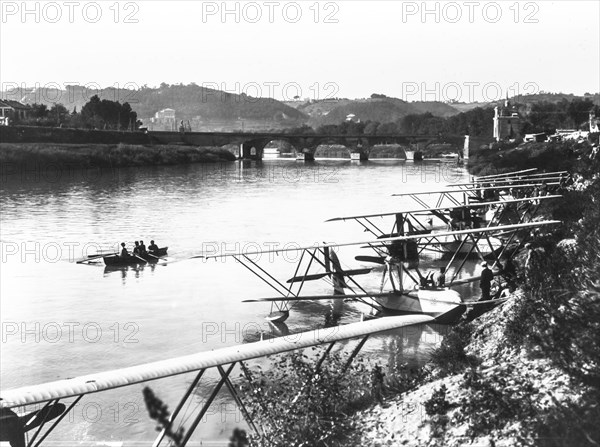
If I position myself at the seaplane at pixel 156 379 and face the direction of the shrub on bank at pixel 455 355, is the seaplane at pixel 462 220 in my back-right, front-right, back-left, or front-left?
front-left

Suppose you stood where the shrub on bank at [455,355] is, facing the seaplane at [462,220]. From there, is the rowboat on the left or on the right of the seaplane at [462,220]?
left

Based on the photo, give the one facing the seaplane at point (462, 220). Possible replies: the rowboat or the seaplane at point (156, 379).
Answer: the rowboat

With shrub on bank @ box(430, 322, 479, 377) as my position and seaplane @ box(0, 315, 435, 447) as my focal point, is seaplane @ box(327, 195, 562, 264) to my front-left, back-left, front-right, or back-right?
back-right

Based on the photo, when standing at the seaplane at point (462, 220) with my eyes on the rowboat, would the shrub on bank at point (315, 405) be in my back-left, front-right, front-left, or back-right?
front-left

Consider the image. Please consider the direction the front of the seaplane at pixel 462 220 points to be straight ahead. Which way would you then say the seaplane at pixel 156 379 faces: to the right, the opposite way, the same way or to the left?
the same way
